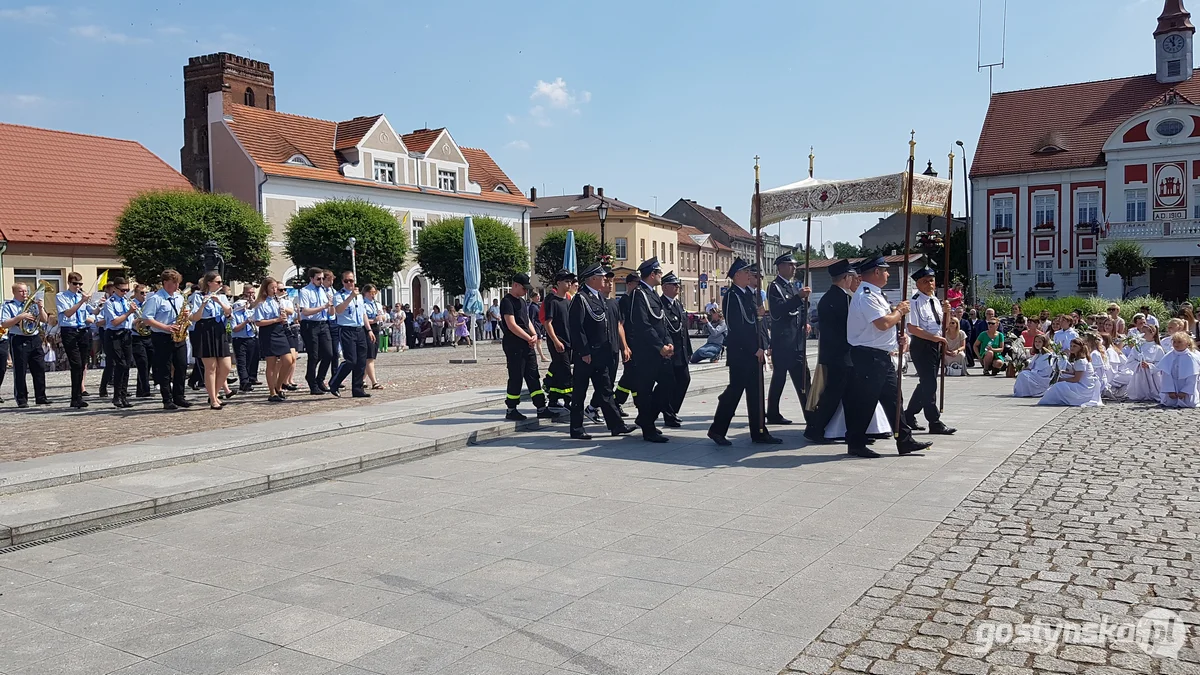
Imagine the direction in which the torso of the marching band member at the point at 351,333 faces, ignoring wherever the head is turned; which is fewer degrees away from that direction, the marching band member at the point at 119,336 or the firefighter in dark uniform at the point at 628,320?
the firefighter in dark uniform

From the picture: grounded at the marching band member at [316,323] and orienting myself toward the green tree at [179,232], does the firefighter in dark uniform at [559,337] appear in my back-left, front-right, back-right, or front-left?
back-right

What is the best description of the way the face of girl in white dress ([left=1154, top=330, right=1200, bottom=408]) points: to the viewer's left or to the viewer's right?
to the viewer's left

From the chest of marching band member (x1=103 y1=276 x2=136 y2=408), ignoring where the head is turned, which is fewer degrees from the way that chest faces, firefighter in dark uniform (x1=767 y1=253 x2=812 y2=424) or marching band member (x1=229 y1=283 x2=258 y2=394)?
the firefighter in dark uniform

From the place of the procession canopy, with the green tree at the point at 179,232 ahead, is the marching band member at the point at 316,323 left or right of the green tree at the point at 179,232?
left
